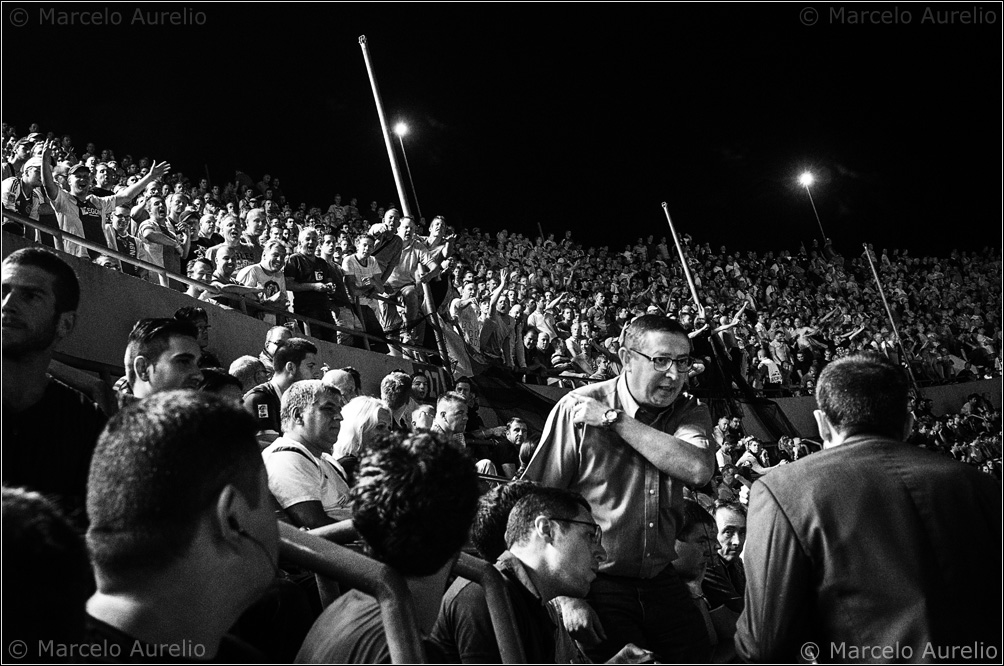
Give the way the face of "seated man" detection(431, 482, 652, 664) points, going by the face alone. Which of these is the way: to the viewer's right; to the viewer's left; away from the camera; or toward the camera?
to the viewer's right

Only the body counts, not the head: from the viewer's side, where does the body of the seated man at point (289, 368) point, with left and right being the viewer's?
facing to the right of the viewer

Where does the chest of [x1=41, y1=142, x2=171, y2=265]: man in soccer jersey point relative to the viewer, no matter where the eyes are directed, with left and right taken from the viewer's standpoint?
facing the viewer and to the right of the viewer

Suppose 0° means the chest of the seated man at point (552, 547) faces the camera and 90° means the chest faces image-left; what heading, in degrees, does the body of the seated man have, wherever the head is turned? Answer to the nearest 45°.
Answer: approximately 270°

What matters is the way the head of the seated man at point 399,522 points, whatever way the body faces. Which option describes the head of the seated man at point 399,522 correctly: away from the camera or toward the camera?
away from the camera

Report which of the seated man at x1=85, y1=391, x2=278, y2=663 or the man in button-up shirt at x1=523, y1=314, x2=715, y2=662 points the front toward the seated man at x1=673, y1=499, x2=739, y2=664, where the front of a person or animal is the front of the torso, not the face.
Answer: the seated man at x1=85, y1=391, x2=278, y2=663

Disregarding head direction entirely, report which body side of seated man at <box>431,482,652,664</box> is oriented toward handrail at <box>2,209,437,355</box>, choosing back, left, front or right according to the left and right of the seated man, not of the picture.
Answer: left

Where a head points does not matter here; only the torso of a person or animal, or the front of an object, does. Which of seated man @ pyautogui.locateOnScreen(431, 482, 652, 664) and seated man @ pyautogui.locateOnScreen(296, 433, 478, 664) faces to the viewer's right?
seated man @ pyautogui.locateOnScreen(431, 482, 652, 664)

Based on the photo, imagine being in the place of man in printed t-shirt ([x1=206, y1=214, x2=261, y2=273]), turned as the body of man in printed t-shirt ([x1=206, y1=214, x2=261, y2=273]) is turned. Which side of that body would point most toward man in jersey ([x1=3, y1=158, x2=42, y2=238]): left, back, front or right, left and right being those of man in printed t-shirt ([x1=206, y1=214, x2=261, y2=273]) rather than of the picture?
right

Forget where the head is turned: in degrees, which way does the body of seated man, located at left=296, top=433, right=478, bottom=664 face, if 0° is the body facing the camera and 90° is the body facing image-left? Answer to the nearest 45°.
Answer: approximately 180°

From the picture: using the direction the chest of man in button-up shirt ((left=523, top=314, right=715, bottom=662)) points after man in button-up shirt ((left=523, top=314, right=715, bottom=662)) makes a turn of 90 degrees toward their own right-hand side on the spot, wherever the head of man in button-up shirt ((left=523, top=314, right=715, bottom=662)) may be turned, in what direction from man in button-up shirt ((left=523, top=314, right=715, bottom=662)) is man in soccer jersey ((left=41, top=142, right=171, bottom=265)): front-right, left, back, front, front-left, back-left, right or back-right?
right
